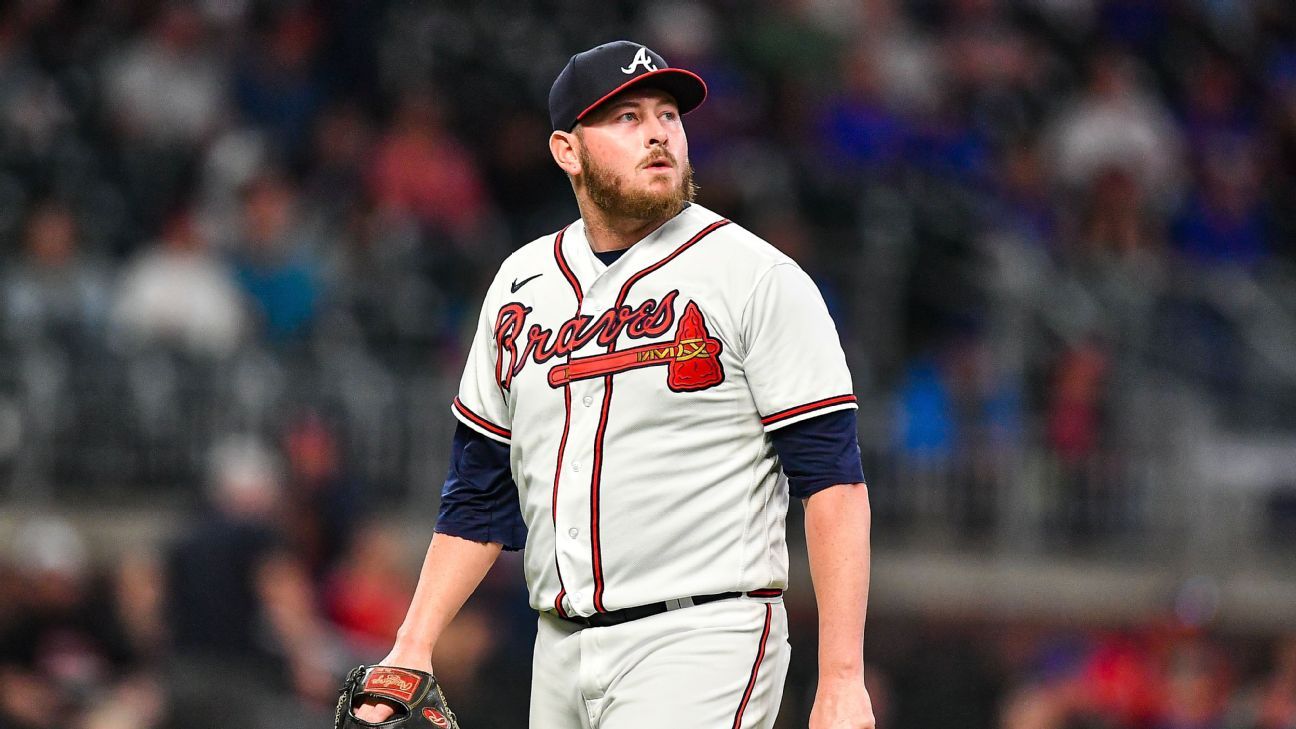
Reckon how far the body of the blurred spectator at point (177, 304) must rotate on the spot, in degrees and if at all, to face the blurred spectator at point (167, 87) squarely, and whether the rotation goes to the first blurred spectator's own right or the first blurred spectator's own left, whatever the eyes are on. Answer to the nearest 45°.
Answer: approximately 180°

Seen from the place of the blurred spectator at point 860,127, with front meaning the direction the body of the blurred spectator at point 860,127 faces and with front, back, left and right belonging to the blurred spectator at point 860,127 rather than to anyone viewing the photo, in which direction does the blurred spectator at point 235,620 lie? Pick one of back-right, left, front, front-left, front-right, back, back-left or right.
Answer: front-right

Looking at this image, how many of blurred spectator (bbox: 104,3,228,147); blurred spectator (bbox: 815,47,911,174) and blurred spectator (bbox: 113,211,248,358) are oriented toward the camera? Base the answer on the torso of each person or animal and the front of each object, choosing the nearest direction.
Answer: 3

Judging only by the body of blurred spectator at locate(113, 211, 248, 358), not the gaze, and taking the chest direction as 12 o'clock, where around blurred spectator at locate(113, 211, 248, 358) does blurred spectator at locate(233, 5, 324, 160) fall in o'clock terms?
blurred spectator at locate(233, 5, 324, 160) is roughly at 7 o'clock from blurred spectator at locate(113, 211, 248, 358).

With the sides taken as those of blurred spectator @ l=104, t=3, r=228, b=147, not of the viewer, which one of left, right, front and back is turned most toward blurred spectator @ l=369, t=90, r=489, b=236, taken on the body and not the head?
left

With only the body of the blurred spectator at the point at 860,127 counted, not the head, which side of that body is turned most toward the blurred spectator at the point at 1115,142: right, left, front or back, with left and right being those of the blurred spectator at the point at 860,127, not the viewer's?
left
